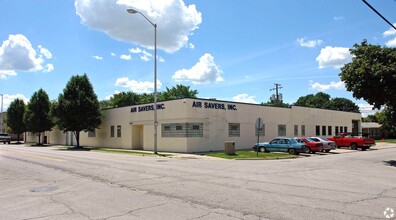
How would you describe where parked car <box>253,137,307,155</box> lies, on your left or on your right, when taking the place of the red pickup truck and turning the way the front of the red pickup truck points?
on your left

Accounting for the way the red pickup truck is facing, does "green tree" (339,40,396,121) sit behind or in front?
behind

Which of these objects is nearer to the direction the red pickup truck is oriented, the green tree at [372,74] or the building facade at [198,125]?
the building facade

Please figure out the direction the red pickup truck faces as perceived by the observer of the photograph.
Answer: facing away from the viewer and to the left of the viewer

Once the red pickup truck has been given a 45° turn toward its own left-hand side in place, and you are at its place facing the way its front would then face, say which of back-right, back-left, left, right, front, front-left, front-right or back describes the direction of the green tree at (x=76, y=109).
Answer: front
